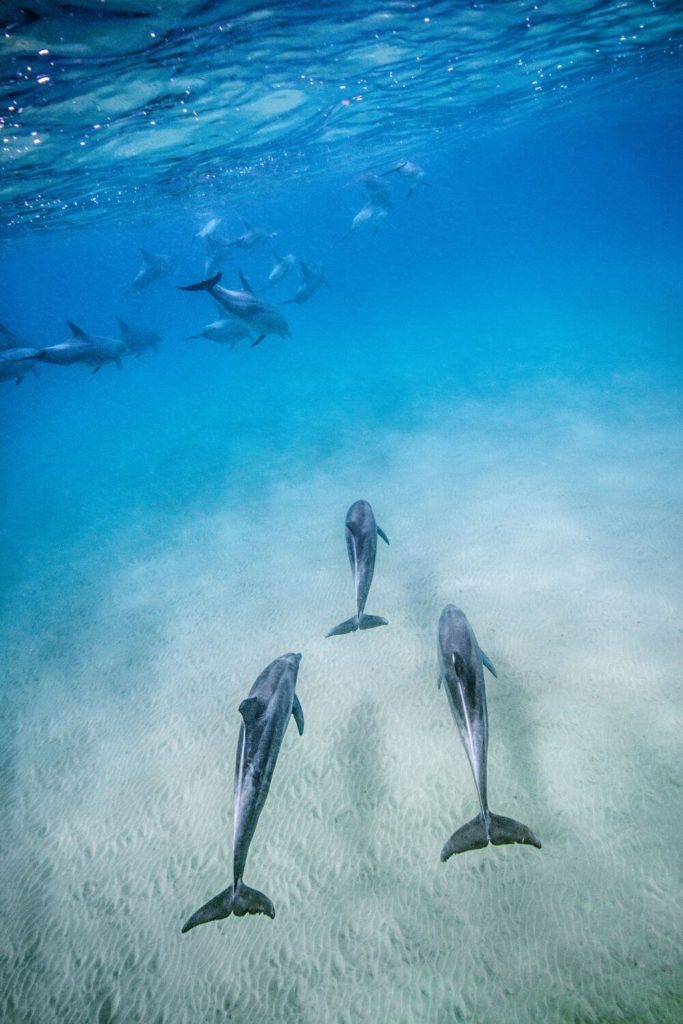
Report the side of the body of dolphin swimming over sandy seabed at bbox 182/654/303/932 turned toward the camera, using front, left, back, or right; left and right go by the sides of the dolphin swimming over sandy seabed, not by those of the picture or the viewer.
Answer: back

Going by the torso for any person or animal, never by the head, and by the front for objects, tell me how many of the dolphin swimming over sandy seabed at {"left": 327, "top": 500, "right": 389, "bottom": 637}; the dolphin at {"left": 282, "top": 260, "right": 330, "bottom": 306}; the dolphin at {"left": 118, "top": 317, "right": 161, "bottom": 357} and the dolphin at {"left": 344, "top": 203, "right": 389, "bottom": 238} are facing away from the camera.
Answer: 1

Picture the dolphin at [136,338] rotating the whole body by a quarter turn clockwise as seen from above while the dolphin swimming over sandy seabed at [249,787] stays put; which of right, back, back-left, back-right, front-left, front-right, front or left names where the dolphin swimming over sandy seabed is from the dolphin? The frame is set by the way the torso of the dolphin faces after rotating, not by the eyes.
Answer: front

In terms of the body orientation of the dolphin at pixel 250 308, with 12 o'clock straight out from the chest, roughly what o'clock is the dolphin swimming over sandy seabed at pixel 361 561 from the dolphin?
The dolphin swimming over sandy seabed is roughly at 3 o'clock from the dolphin.

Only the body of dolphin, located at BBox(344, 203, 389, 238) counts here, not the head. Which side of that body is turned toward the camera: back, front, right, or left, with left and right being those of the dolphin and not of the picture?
right

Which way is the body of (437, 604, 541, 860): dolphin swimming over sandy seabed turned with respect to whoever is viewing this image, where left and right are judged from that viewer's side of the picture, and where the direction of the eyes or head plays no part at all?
facing away from the viewer

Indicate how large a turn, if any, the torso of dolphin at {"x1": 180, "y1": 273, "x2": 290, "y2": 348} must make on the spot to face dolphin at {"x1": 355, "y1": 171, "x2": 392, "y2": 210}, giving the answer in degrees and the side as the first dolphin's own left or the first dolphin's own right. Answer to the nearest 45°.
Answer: approximately 45° to the first dolphin's own left

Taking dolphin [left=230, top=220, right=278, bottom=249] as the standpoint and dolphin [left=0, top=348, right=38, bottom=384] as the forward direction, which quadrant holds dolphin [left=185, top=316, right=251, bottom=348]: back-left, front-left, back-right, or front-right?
front-left

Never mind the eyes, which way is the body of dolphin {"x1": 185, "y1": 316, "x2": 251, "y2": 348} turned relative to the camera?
to the viewer's right

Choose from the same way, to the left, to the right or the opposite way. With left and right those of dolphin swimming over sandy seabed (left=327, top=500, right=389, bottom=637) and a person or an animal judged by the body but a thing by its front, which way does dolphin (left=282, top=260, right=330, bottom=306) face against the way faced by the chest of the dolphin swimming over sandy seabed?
to the right

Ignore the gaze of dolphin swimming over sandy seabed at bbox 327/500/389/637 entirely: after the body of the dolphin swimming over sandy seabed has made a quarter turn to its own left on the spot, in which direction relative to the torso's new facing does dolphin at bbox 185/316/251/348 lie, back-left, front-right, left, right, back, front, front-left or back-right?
right

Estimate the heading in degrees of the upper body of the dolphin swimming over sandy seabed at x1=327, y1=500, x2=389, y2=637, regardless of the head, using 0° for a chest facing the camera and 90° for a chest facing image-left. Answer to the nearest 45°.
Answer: approximately 180°

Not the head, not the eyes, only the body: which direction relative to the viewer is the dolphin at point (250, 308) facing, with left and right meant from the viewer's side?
facing to the right of the viewer
